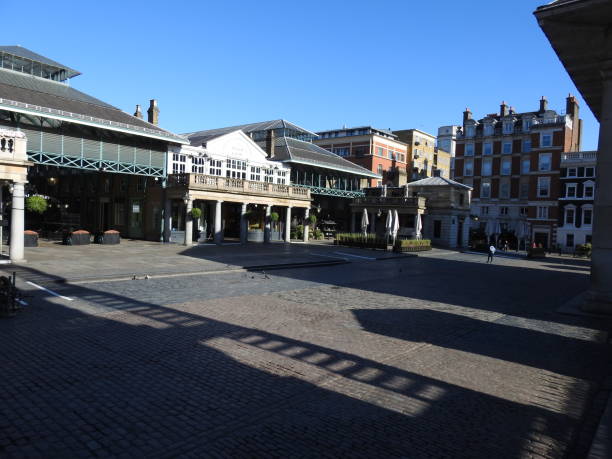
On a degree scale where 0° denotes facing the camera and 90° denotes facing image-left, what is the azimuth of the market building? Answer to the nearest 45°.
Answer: approximately 315°

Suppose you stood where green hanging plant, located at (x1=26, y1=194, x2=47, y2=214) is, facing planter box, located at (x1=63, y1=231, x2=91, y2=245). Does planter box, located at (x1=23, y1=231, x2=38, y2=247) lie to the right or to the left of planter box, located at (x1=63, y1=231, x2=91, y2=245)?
left
